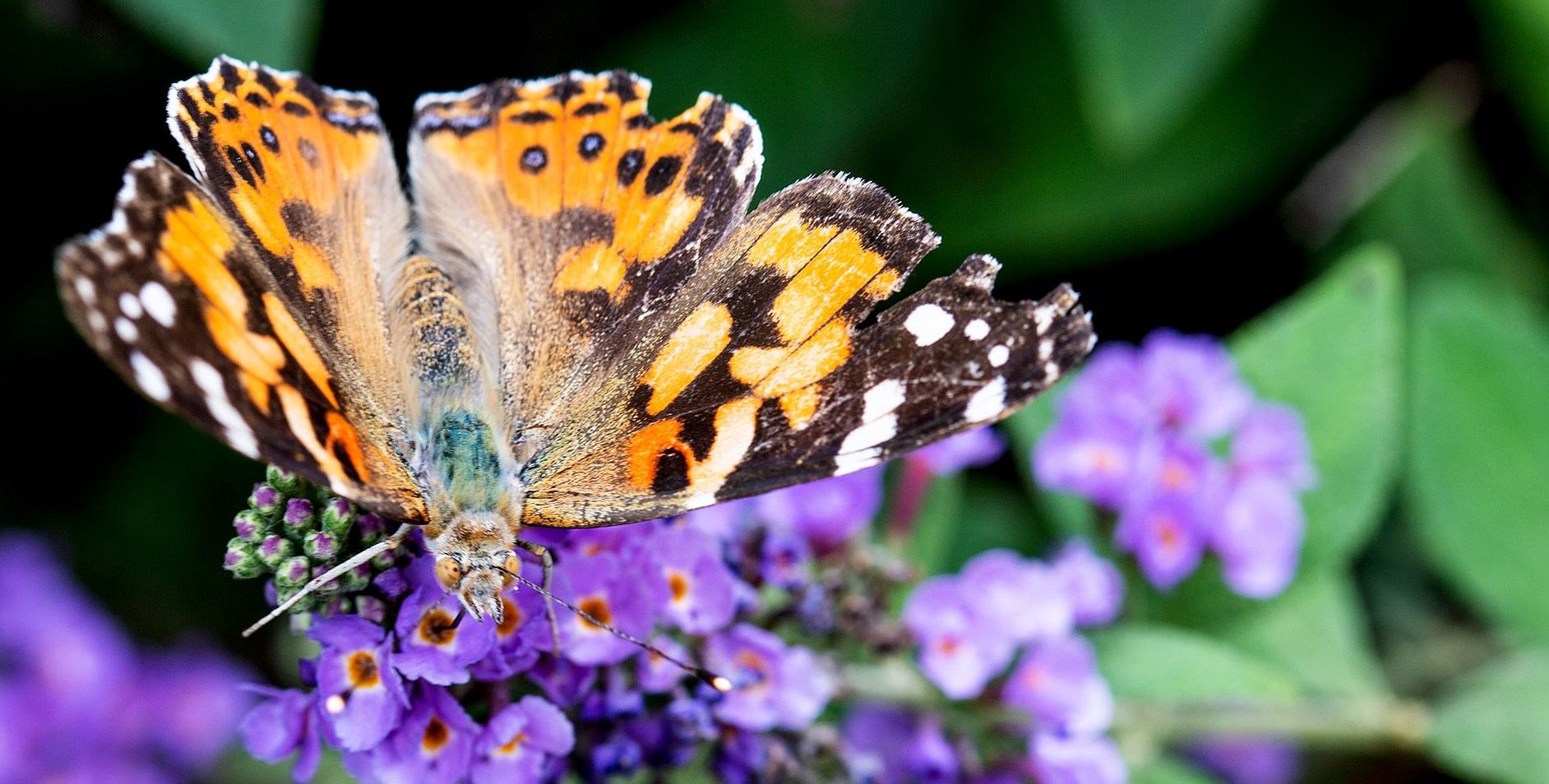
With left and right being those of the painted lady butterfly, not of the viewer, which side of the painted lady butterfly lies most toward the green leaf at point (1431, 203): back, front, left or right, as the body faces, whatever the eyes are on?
left

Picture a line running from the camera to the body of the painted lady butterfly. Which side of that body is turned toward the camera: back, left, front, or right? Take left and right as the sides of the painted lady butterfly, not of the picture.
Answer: front

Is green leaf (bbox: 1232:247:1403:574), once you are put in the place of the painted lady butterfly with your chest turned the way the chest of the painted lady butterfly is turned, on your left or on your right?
on your left

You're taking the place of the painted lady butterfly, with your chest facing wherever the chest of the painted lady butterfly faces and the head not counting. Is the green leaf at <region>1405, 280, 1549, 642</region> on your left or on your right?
on your left

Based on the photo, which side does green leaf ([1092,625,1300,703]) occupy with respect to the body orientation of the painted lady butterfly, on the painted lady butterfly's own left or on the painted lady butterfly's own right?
on the painted lady butterfly's own left
